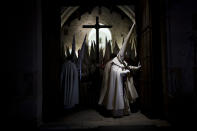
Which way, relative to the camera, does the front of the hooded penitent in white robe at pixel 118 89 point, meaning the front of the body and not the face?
to the viewer's right
